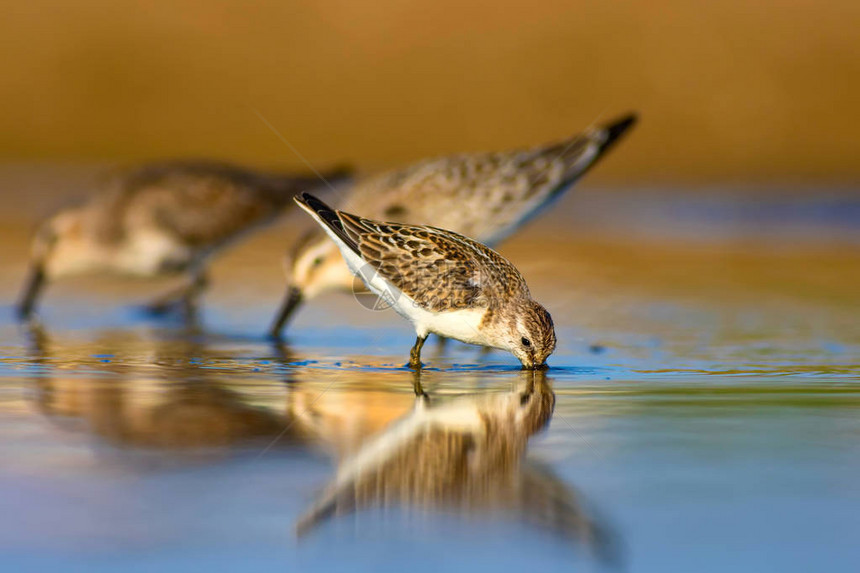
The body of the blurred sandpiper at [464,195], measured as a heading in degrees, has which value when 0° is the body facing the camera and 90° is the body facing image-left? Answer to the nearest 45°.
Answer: approximately 90°

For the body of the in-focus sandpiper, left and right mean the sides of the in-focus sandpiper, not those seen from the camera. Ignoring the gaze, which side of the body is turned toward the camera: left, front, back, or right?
right

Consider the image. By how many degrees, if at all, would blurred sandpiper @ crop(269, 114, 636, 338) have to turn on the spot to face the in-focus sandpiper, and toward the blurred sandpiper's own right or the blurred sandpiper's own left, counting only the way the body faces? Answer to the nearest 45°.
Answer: approximately 90° to the blurred sandpiper's own left

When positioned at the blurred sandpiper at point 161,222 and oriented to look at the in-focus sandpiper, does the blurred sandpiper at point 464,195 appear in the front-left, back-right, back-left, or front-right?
front-left

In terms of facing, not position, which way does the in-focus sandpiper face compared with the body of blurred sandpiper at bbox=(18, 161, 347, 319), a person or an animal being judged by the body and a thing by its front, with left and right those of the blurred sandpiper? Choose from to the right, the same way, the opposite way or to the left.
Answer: the opposite way

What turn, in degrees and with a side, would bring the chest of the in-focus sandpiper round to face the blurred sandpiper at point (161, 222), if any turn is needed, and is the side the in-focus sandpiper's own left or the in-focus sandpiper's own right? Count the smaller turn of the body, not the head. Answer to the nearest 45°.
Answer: approximately 135° to the in-focus sandpiper's own left

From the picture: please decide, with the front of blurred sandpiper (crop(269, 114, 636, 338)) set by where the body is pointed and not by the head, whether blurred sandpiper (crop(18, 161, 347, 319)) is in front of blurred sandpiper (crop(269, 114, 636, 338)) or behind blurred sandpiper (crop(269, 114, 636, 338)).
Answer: in front

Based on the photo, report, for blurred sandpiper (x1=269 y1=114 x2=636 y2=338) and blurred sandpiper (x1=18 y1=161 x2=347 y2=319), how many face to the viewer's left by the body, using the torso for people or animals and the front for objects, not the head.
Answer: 2

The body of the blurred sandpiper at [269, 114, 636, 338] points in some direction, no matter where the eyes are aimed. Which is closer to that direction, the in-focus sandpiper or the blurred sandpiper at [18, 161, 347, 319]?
the blurred sandpiper

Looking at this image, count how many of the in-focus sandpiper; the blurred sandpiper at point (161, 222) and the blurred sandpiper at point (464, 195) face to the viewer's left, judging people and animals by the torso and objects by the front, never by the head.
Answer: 2

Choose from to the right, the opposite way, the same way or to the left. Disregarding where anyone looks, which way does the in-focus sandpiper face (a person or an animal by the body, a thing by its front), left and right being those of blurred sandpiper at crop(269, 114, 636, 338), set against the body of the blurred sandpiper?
the opposite way

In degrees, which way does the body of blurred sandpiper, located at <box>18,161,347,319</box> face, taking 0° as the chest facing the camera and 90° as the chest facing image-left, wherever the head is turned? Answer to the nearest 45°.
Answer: approximately 90°

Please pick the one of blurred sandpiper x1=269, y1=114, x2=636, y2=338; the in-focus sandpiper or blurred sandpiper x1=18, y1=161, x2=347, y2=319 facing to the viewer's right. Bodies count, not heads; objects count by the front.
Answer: the in-focus sandpiper
